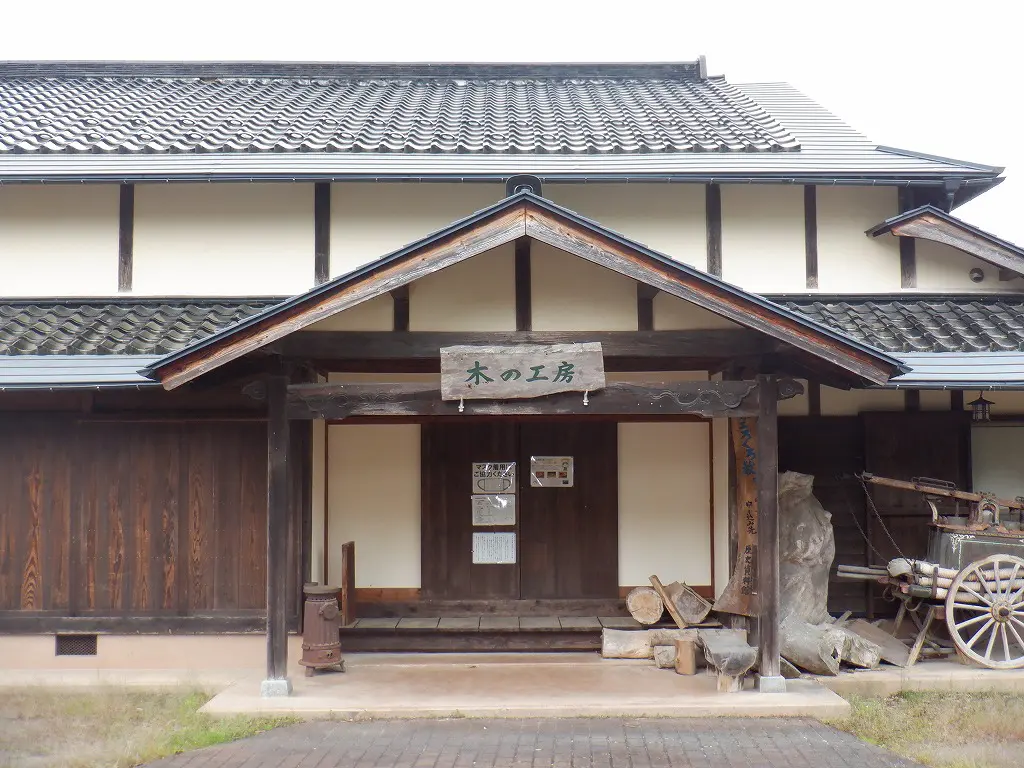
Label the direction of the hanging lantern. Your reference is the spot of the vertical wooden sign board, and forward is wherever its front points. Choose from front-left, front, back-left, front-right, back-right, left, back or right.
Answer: back-left

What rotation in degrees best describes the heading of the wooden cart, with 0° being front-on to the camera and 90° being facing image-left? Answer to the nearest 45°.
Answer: approximately 90°

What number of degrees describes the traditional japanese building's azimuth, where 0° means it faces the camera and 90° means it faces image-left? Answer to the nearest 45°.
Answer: approximately 0°

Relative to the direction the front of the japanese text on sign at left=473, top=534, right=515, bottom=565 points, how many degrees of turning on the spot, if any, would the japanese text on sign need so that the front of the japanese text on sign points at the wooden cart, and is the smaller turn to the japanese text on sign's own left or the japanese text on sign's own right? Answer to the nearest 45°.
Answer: approximately 90° to the japanese text on sign's own left

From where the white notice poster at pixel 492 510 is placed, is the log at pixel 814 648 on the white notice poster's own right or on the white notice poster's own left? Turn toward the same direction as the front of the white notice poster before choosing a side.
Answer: on the white notice poster's own left

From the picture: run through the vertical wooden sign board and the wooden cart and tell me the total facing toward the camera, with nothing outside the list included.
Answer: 1

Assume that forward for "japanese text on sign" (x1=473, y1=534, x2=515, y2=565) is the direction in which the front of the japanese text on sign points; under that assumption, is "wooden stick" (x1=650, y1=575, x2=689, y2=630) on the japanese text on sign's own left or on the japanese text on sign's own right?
on the japanese text on sign's own left
